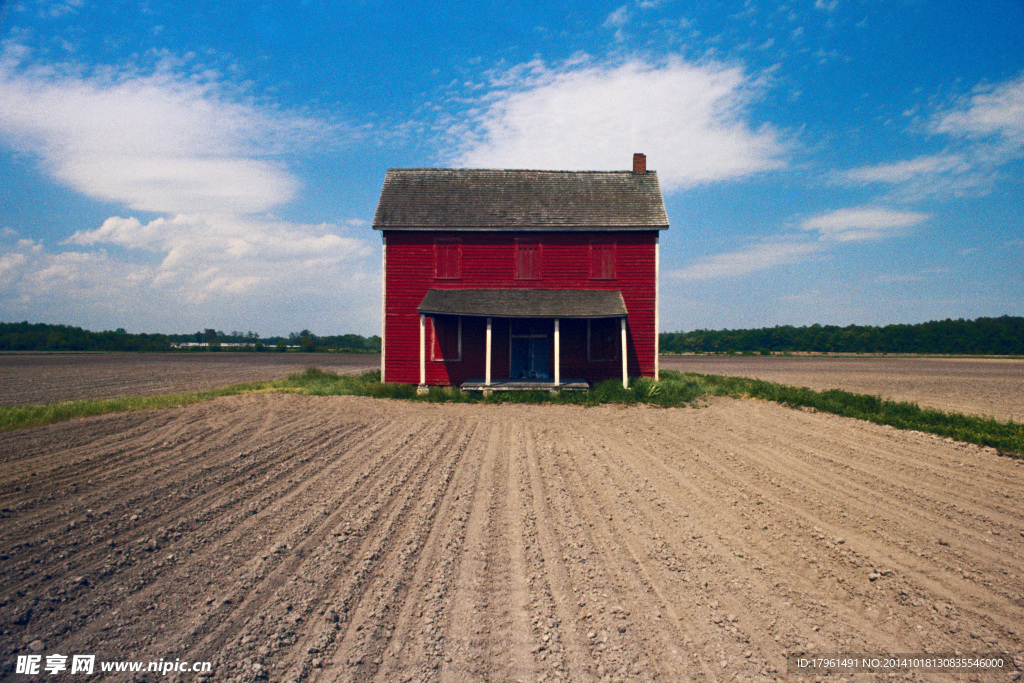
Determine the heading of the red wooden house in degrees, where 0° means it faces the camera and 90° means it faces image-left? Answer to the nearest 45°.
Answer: approximately 0°
